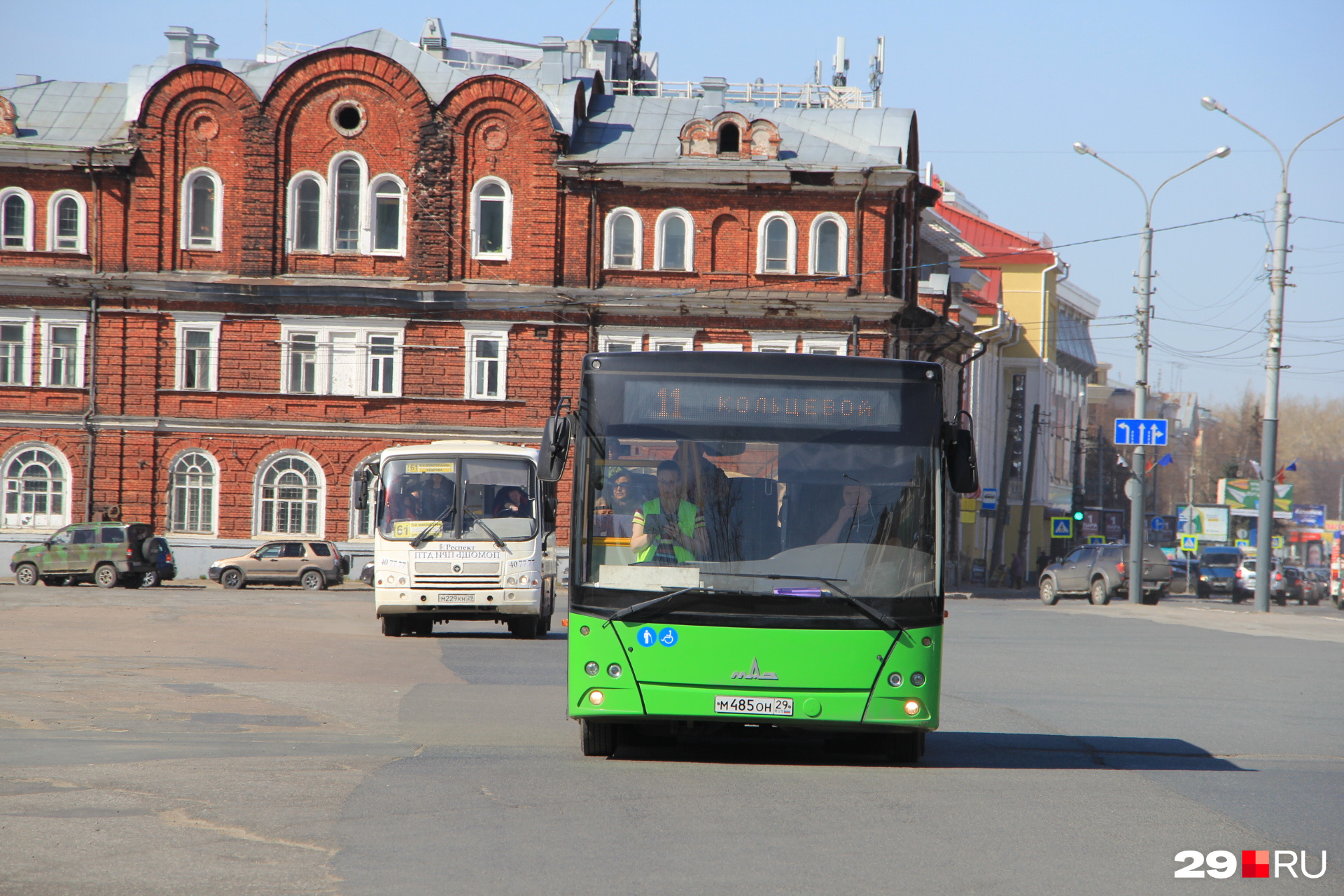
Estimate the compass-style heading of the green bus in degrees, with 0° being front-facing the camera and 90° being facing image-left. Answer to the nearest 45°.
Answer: approximately 0°

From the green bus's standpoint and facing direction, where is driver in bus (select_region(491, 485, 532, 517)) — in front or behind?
behind

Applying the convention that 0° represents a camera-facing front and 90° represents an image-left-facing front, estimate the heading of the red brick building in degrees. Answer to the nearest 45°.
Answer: approximately 0°

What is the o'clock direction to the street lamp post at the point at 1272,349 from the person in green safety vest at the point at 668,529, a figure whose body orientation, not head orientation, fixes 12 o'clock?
The street lamp post is roughly at 7 o'clock from the person in green safety vest.

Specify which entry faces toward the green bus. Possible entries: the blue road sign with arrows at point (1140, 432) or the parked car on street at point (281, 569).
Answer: the blue road sign with arrows

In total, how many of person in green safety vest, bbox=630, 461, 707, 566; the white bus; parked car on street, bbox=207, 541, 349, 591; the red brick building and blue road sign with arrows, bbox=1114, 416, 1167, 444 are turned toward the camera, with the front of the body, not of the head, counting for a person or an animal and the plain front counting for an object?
4

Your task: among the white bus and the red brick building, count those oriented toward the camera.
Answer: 2

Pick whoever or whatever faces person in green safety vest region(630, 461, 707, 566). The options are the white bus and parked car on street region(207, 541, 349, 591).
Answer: the white bus

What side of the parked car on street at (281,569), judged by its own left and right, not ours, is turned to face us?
left

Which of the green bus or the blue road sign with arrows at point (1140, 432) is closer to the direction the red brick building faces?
the green bus

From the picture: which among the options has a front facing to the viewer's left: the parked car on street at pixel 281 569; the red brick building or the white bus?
the parked car on street

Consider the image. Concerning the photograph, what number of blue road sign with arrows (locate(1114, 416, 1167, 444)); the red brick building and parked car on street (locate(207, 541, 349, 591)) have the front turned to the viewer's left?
1
